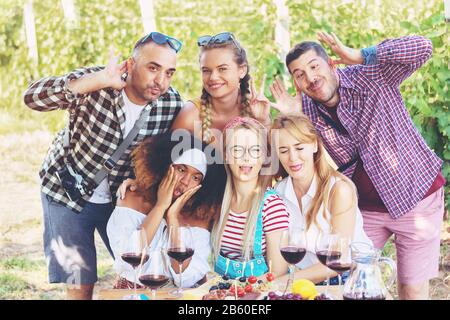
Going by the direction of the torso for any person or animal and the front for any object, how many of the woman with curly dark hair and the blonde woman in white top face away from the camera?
0

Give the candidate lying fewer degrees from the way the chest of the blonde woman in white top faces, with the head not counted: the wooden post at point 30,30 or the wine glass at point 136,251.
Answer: the wine glass

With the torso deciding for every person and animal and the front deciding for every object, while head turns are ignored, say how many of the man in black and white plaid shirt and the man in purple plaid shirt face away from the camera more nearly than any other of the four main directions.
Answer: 0

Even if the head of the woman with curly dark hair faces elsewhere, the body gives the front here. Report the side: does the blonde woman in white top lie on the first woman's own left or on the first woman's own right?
on the first woman's own left

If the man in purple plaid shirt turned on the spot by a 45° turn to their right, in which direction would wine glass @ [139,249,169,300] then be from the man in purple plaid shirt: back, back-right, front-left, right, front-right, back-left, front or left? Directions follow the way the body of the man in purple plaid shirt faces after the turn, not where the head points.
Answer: front-left

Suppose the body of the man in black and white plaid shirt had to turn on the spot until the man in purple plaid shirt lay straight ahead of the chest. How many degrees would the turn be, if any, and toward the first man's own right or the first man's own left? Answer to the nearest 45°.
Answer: approximately 45° to the first man's own left

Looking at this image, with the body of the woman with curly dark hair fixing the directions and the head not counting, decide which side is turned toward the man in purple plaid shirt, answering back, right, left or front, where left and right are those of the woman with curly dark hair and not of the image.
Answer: left

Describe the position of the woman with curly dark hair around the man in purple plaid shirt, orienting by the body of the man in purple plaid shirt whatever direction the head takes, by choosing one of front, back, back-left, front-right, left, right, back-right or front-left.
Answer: front-right

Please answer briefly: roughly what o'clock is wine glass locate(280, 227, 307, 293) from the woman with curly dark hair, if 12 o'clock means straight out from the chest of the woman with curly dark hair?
The wine glass is roughly at 11 o'clock from the woman with curly dark hair.

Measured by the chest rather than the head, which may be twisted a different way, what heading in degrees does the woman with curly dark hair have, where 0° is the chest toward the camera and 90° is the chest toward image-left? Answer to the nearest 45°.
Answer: approximately 0°

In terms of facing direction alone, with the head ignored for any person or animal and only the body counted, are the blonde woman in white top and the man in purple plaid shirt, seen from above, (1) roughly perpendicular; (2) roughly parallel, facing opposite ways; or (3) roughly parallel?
roughly parallel

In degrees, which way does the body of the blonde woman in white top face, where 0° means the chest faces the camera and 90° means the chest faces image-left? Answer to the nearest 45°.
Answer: approximately 45°

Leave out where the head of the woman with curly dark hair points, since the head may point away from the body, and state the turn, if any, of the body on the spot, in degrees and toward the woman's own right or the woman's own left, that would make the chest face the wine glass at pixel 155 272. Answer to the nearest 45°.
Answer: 0° — they already face it

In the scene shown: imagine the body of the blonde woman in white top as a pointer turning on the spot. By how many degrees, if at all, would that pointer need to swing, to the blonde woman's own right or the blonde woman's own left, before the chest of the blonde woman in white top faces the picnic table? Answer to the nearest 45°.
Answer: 0° — they already face it

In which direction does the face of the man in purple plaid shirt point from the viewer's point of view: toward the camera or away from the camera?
toward the camera
